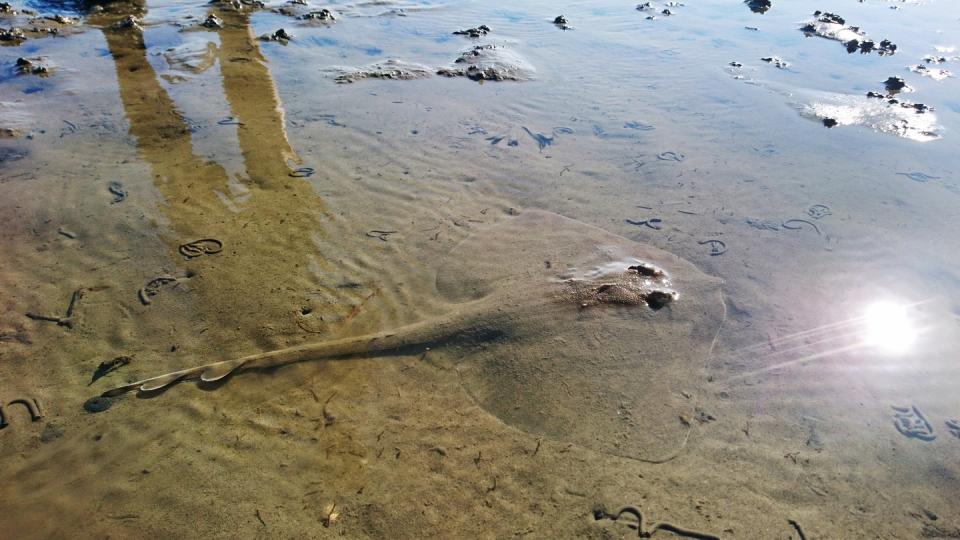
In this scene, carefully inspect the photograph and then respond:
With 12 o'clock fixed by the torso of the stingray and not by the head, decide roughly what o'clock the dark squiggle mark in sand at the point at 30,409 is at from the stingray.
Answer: The dark squiggle mark in sand is roughly at 6 o'clock from the stingray.

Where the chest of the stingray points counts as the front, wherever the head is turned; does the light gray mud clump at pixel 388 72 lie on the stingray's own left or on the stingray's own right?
on the stingray's own left

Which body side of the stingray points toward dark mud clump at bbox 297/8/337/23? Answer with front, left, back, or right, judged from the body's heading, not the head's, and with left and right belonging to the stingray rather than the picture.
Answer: left

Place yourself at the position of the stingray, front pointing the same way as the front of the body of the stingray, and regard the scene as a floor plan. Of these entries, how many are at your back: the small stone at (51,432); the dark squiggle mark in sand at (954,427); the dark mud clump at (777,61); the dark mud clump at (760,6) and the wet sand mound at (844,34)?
1

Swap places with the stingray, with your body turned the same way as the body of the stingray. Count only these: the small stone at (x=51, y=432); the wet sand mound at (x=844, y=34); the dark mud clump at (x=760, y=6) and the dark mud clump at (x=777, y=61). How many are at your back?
1

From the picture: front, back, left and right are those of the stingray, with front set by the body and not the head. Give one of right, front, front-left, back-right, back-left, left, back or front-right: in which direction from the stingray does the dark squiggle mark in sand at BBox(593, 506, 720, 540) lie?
right

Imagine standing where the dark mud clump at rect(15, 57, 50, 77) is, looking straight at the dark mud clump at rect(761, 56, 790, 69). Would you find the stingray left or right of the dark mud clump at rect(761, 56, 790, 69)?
right

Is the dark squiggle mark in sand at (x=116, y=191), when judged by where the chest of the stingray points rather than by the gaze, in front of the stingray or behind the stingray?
behind

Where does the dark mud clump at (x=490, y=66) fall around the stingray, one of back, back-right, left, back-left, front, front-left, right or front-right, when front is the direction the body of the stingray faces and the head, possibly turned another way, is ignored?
left

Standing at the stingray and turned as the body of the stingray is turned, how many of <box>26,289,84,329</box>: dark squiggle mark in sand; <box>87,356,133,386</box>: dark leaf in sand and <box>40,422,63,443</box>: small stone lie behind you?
3

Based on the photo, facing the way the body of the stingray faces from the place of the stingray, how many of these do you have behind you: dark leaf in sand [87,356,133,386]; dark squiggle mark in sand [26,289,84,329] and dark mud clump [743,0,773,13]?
2

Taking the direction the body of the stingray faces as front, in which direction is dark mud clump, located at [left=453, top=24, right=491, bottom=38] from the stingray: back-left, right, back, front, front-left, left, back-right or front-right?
left

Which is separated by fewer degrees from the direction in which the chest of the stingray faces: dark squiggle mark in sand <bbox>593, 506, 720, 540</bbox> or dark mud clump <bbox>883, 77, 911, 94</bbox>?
the dark mud clump

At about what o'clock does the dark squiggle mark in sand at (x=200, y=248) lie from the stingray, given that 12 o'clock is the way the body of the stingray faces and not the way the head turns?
The dark squiggle mark in sand is roughly at 7 o'clock from the stingray.

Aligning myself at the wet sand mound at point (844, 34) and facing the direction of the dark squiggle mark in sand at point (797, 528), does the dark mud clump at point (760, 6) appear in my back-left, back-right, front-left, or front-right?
back-right

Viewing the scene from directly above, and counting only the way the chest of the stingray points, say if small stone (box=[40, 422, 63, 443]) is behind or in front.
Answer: behind

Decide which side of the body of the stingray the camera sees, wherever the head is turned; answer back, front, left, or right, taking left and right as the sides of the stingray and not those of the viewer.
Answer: right
